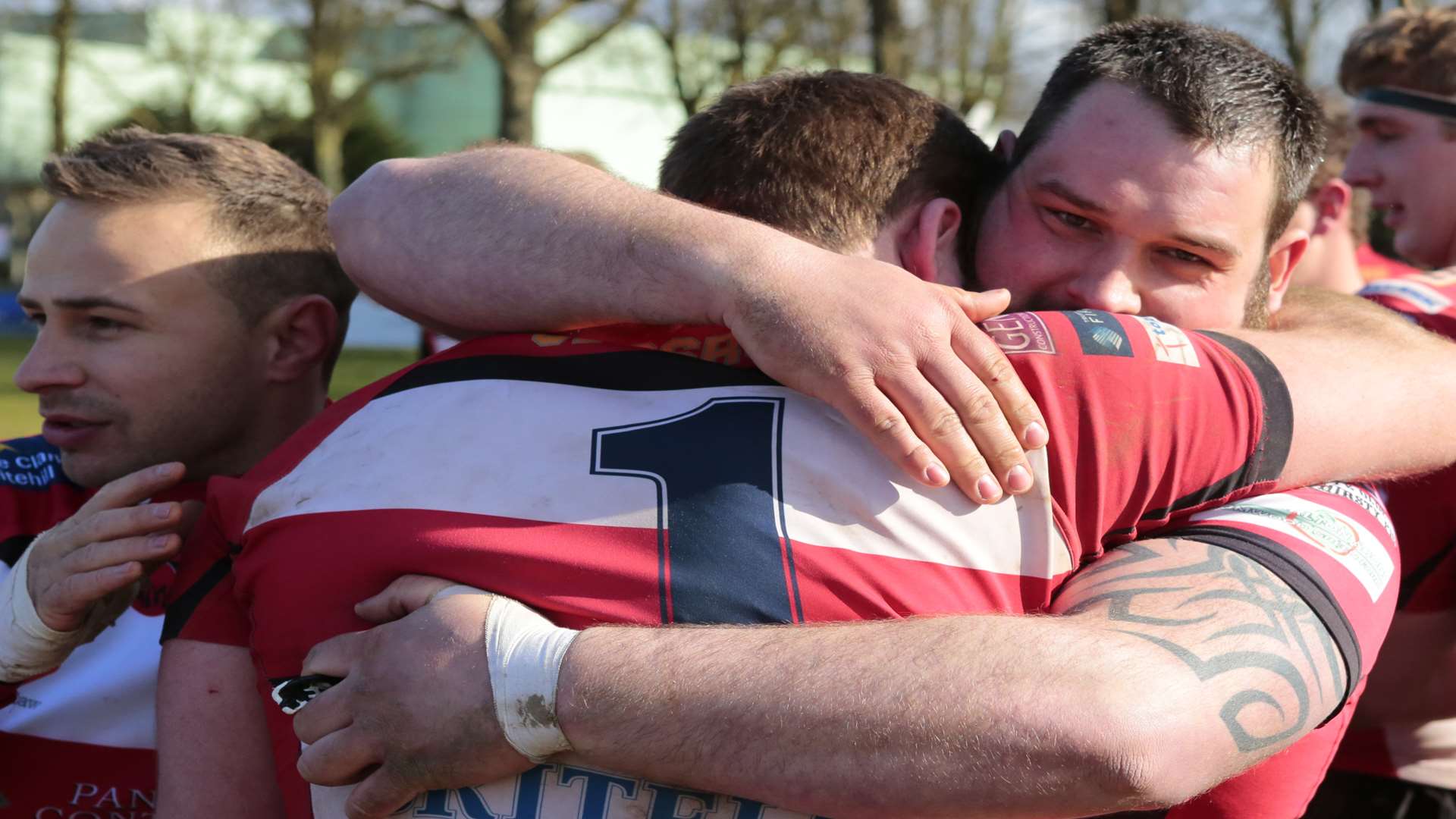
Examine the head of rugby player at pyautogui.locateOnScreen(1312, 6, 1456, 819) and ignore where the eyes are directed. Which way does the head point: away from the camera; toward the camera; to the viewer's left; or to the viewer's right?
to the viewer's left

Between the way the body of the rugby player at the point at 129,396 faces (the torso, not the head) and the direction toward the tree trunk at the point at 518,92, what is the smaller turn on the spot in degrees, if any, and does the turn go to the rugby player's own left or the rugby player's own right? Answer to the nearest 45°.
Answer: approximately 135° to the rugby player's own right

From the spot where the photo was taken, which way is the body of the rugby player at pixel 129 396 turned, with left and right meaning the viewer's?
facing the viewer and to the left of the viewer

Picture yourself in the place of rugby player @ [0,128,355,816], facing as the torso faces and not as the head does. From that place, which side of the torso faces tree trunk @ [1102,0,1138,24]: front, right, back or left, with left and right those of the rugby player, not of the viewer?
back

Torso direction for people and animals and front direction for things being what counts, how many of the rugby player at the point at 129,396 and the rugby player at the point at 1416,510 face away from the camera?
0

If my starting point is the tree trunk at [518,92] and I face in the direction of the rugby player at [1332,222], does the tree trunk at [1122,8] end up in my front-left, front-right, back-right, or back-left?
front-left

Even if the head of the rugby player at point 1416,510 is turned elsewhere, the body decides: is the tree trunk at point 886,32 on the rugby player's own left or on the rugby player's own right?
on the rugby player's own right

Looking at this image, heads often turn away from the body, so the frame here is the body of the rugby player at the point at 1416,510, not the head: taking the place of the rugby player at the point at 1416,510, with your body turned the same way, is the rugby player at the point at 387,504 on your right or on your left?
on your left

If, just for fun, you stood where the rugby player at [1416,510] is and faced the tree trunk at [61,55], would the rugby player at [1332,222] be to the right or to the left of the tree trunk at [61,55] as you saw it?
right

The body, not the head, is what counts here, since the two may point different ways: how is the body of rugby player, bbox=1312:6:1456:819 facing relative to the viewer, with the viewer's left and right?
facing to the left of the viewer

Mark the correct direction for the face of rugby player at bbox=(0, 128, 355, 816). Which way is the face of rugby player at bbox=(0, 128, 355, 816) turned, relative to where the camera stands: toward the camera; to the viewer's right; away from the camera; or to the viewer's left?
to the viewer's left

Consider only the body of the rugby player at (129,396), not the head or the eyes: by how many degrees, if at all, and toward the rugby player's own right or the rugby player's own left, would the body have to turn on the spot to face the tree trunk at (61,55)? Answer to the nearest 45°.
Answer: approximately 135° to the rugby player's own right

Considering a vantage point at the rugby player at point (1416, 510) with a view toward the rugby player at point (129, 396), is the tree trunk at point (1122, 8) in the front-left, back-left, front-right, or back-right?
back-right
